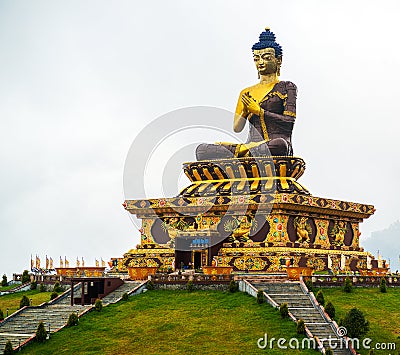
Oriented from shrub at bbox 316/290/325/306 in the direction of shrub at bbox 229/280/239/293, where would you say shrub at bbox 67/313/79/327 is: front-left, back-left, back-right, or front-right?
front-left

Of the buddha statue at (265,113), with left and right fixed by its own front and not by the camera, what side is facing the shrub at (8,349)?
front

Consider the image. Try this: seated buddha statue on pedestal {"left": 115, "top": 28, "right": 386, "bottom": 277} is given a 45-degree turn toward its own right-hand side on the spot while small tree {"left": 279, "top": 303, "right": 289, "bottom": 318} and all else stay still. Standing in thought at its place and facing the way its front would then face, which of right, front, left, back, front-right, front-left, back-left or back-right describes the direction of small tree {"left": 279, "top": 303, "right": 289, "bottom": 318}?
left

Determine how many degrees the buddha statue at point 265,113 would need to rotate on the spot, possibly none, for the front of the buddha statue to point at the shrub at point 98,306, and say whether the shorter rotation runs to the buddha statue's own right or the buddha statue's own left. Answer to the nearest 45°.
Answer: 0° — it already faces it

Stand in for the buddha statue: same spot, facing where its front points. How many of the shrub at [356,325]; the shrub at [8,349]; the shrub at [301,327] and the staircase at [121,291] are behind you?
0

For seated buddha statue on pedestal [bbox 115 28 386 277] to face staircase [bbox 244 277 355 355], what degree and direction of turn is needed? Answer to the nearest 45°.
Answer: approximately 45° to its left

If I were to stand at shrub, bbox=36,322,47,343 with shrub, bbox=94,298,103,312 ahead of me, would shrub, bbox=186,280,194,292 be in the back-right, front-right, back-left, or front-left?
front-right

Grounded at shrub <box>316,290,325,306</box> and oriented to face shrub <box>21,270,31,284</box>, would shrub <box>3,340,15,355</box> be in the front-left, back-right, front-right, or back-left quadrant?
front-left

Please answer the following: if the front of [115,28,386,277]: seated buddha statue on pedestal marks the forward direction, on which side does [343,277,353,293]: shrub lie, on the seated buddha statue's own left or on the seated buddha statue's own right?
on the seated buddha statue's own left

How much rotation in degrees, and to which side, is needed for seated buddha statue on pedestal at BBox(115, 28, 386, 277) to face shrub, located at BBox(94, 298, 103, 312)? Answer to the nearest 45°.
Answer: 0° — it already faces it

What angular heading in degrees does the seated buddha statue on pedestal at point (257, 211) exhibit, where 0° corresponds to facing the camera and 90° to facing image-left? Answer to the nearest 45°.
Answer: approximately 45°

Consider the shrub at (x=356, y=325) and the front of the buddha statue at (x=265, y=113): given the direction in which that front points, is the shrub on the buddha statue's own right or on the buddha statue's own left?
on the buddha statue's own left
